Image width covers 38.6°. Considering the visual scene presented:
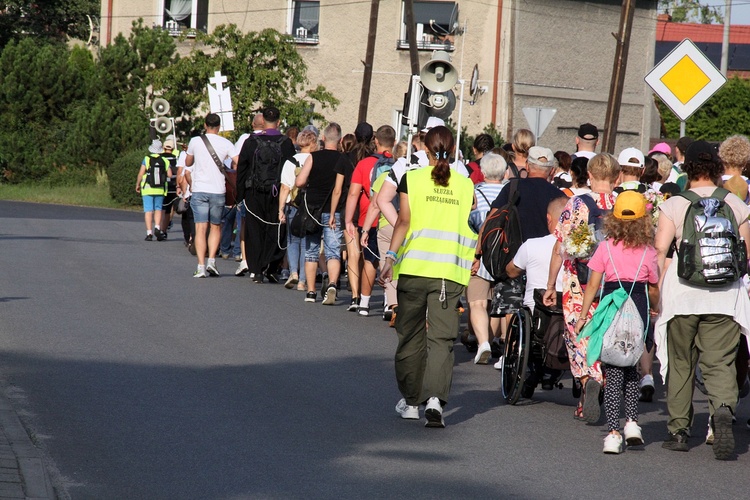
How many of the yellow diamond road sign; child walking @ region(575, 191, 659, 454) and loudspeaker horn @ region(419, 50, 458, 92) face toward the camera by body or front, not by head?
2

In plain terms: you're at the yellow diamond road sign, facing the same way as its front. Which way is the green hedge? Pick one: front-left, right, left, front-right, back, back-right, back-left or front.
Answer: back-right

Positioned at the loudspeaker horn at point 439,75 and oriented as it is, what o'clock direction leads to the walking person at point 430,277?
The walking person is roughly at 12 o'clock from the loudspeaker horn.

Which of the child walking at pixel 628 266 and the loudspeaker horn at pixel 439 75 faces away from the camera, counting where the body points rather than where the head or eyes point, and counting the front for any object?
the child walking

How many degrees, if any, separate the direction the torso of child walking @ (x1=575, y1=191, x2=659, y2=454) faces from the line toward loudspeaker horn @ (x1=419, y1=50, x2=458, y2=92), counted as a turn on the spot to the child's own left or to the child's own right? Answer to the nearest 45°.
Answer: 0° — they already face it

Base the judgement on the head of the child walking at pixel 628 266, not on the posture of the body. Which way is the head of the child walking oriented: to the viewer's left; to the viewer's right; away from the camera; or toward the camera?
away from the camera

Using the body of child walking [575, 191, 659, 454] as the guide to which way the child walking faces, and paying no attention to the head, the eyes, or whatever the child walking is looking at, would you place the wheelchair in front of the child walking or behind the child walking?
in front

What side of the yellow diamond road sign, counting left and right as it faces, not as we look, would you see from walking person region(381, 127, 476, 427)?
front

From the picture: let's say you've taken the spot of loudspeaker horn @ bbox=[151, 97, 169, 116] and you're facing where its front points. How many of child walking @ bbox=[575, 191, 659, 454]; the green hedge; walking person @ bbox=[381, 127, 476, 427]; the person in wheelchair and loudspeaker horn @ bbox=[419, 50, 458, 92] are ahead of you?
4

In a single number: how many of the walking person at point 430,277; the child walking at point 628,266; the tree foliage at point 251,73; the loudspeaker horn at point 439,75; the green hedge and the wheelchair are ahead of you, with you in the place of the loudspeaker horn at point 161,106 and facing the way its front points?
4

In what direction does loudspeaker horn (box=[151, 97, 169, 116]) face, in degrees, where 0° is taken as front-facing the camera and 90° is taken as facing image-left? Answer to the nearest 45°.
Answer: approximately 0°

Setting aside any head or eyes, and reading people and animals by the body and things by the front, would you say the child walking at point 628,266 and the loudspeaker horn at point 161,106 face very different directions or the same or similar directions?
very different directions

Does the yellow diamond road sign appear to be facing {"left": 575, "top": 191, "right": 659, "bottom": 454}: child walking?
yes

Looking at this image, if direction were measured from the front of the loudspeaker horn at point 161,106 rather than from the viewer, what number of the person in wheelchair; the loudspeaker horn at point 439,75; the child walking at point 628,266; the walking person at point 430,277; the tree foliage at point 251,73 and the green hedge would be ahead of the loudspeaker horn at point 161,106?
4

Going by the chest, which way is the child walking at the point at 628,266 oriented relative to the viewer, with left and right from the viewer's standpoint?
facing away from the viewer
